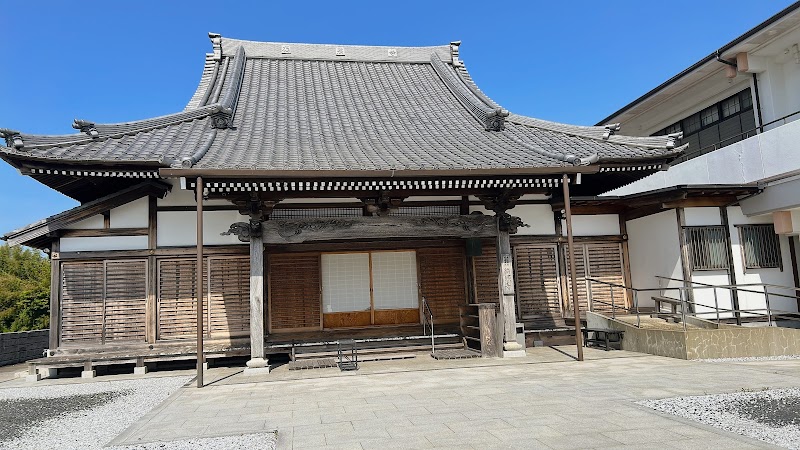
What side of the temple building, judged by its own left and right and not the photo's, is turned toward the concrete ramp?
left

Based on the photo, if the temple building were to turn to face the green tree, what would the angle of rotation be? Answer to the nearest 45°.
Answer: approximately 135° to its right

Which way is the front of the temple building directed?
toward the camera

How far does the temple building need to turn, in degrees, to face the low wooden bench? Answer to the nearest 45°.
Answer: approximately 90° to its left

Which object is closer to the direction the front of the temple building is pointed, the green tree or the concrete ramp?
the concrete ramp
